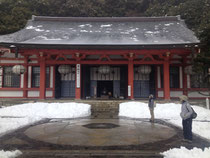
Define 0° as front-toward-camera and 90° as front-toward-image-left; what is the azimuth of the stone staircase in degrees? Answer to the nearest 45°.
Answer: approximately 0°

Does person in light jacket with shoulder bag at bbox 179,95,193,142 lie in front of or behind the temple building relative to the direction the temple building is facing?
in front

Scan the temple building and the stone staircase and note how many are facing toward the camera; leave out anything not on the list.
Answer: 2
